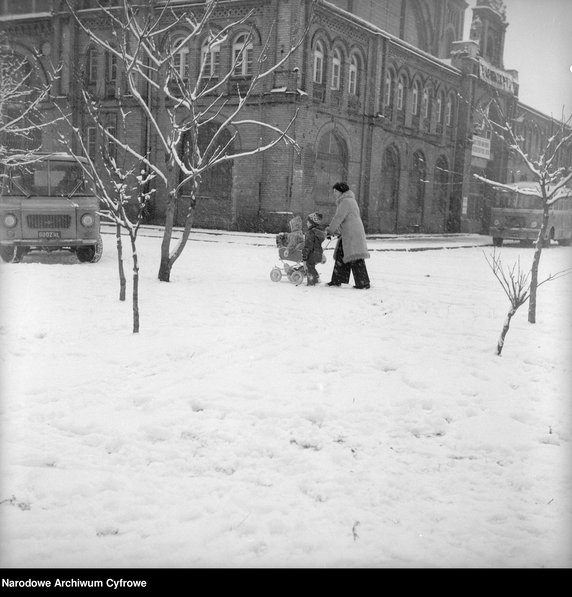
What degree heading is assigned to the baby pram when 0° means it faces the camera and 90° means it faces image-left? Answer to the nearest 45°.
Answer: approximately 90°

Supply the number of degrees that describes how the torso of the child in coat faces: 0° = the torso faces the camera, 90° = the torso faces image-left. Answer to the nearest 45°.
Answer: approximately 90°

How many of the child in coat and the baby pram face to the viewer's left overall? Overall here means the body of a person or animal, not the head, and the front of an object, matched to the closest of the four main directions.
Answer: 2

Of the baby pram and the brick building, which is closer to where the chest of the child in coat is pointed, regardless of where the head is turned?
the baby pram

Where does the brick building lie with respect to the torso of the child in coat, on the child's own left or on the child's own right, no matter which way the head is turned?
on the child's own right

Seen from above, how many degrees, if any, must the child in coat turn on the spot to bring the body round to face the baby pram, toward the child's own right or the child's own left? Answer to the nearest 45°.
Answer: approximately 45° to the child's own right

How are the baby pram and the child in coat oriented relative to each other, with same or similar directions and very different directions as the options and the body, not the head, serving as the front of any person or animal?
same or similar directions

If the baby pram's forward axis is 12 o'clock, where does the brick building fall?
The brick building is roughly at 3 o'clock from the baby pram.

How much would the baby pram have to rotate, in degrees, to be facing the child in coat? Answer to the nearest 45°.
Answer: approximately 135° to its left
